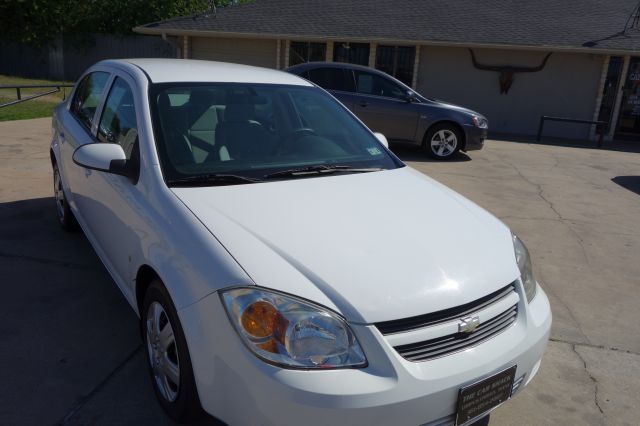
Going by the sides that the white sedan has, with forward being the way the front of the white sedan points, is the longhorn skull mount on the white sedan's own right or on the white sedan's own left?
on the white sedan's own left

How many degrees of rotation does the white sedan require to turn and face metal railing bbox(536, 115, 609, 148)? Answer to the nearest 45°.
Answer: approximately 90° to its left

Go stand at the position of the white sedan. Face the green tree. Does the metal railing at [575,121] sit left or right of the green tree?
right

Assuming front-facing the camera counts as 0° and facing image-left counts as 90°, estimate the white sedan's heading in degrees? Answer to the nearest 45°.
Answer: approximately 315°

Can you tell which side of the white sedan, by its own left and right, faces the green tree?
back
